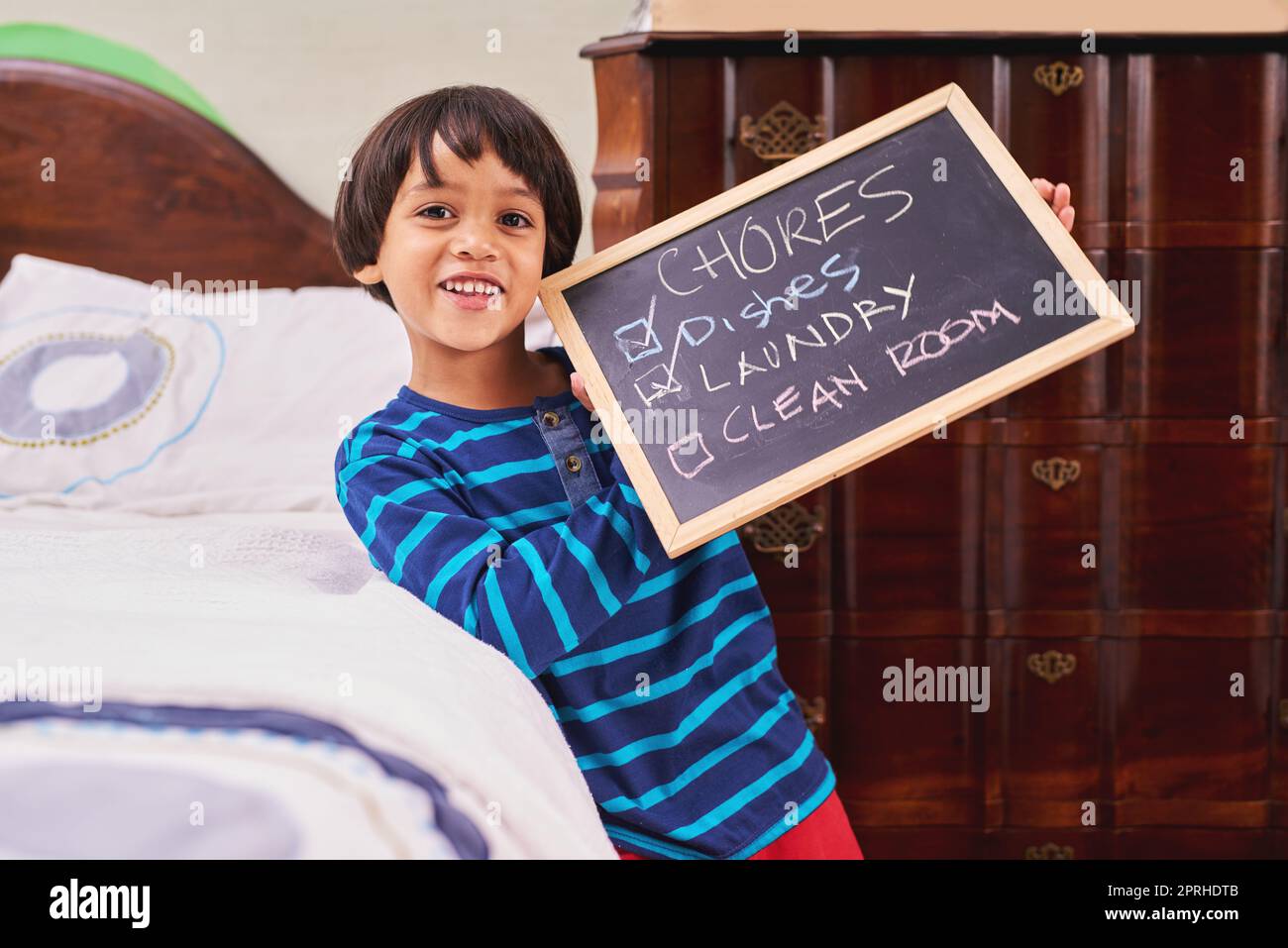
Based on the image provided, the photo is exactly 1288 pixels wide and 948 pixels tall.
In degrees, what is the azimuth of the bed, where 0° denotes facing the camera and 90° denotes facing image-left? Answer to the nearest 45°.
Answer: approximately 0°

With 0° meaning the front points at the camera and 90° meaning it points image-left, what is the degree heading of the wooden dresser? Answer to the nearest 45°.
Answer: approximately 0°

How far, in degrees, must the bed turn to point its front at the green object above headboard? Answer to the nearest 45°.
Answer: approximately 180°

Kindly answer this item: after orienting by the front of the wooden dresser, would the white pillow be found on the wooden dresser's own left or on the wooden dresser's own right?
on the wooden dresser's own right

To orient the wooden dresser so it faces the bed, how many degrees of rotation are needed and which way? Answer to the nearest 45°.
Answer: approximately 45° to its right

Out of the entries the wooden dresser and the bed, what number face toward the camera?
2
